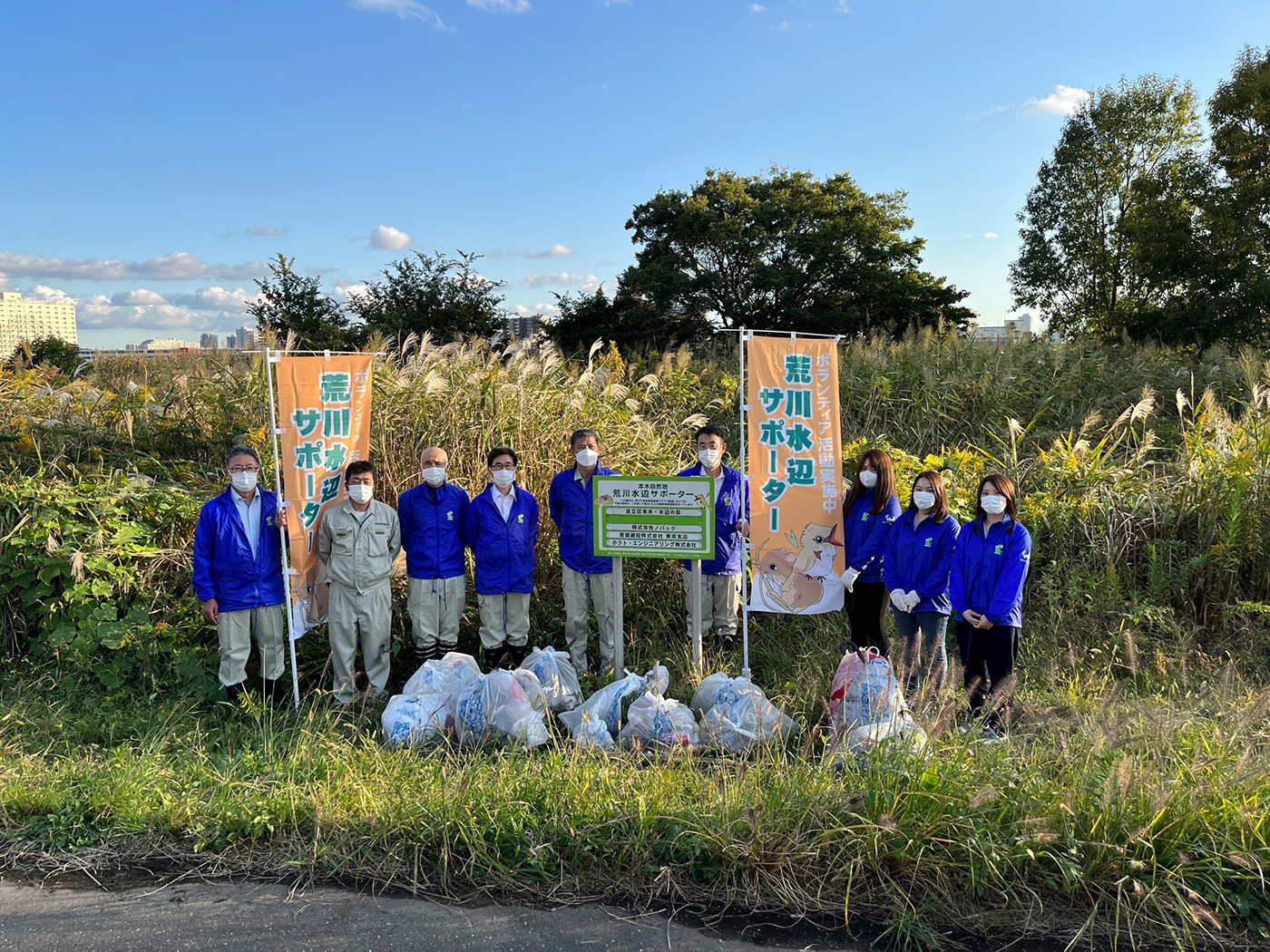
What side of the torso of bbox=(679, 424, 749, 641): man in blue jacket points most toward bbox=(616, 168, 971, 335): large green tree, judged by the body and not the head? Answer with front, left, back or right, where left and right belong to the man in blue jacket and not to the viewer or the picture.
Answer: back

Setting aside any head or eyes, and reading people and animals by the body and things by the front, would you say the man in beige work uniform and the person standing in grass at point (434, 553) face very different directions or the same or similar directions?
same or similar directions

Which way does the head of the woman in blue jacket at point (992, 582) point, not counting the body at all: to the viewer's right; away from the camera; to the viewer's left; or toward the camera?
toward the camera

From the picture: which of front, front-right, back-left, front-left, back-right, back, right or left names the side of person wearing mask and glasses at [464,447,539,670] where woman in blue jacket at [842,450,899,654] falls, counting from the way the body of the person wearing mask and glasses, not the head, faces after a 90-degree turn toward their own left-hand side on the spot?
front

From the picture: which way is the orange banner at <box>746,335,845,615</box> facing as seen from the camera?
toward the camera

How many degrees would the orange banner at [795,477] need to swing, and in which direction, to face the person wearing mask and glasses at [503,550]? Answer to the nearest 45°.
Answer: approximately 90° to its right

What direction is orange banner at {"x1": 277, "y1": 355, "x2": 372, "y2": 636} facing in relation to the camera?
toward the camera

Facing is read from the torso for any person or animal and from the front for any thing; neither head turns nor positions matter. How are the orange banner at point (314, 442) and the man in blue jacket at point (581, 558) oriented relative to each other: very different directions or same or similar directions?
same or similar directions

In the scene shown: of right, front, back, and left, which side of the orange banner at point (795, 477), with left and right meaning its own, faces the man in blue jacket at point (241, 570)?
right

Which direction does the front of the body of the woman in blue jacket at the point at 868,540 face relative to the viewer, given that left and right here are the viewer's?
facing the viewer and to the left of the viewer

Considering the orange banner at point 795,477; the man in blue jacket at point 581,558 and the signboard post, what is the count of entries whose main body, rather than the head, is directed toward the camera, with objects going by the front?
3

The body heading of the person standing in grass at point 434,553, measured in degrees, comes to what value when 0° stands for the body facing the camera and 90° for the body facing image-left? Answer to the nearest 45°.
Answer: approximately 0°

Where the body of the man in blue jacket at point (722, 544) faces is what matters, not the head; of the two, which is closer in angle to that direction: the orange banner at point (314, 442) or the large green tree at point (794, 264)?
the orange banner

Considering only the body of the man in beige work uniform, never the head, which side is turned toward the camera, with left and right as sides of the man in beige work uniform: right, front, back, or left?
front

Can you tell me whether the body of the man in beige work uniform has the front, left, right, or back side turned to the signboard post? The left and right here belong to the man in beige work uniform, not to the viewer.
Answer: left
